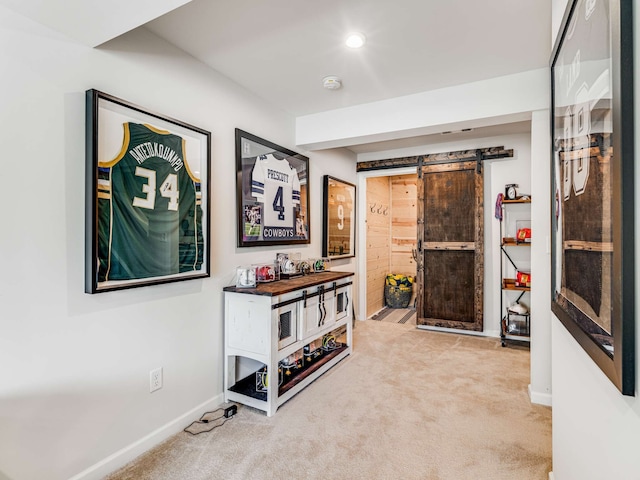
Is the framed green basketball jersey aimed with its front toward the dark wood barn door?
no

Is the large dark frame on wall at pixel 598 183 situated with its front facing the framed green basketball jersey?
yes

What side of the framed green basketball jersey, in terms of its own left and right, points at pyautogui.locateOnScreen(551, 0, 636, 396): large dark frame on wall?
front

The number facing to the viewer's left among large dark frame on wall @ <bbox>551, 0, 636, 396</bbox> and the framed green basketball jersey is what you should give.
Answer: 1

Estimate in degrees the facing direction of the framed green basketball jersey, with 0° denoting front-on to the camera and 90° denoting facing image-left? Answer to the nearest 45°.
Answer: approximately 315°

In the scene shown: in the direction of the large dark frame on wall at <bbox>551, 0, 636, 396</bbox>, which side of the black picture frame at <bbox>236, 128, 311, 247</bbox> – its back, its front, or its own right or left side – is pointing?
front

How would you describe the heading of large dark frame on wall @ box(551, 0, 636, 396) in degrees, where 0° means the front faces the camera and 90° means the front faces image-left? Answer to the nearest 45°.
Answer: approximately 90°

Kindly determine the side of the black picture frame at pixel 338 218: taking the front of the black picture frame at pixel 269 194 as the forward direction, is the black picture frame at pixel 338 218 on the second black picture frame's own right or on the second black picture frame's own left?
on the second black picture frame's own left

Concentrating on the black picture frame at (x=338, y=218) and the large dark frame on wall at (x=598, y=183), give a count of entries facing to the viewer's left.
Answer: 1

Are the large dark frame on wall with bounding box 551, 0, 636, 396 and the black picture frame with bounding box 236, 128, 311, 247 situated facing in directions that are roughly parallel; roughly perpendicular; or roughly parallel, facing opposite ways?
roughly parallel, facing opposite ways

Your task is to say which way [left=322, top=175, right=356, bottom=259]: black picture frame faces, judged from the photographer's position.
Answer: facing the viewer and to the right of the viewer

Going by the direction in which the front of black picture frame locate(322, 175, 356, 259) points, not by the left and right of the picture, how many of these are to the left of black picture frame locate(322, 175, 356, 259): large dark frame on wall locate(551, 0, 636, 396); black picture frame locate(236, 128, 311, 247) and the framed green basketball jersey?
0

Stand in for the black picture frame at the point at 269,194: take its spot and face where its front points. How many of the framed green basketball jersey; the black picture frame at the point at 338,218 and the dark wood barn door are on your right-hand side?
1

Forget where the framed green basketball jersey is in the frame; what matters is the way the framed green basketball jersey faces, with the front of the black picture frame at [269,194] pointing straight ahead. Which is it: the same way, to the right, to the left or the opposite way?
the same way

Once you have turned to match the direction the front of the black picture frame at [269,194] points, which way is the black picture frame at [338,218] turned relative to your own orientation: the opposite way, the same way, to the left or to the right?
the same way
